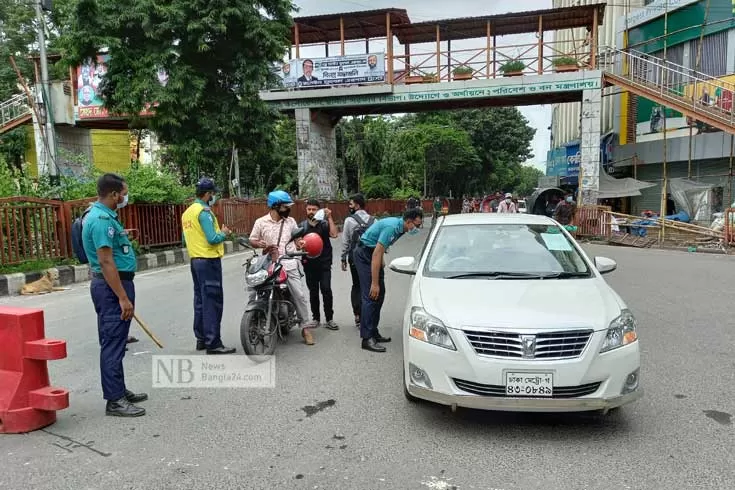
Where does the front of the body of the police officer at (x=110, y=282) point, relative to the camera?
to the viewer's right

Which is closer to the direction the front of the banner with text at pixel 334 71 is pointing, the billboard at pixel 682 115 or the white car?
the white car

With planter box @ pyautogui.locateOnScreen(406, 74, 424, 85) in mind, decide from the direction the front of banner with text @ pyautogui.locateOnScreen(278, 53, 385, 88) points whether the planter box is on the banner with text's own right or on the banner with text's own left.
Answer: on the banner with text's own left

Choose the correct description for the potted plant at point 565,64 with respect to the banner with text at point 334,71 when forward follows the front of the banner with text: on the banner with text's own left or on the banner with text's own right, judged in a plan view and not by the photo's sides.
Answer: on the banner with text's own left

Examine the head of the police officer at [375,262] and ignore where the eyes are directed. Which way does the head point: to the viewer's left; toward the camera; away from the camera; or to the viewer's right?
to the viewer's right

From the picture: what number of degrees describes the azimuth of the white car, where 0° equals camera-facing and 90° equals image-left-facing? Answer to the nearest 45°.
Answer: approximately 0°

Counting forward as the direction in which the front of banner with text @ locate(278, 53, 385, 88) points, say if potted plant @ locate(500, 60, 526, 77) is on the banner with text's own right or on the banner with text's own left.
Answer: on the banner with text's own left

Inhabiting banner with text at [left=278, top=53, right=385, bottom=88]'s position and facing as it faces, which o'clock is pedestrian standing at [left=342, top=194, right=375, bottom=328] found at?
The pedestrian standing is roughly at 12 o'clock from the banner with text.

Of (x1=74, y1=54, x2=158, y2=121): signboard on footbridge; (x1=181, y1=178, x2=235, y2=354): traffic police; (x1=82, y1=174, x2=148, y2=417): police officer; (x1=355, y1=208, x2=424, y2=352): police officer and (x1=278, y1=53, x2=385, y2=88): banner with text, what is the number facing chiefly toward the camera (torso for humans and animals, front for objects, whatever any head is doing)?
2

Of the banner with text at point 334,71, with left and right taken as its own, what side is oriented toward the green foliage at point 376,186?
back

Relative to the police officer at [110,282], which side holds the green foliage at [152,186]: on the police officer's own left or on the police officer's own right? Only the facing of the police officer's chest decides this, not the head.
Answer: on the police officer's own left

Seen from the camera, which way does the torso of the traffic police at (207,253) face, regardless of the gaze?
to the viewer's right

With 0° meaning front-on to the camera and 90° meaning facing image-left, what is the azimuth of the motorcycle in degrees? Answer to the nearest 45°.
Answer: approximately 45°

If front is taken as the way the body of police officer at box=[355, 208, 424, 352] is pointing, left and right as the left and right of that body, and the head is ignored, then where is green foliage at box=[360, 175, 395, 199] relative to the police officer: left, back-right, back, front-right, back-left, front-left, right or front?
left

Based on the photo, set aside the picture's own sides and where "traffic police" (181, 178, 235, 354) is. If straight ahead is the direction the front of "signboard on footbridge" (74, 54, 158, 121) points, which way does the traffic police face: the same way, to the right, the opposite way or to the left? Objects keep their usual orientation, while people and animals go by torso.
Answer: to the left
